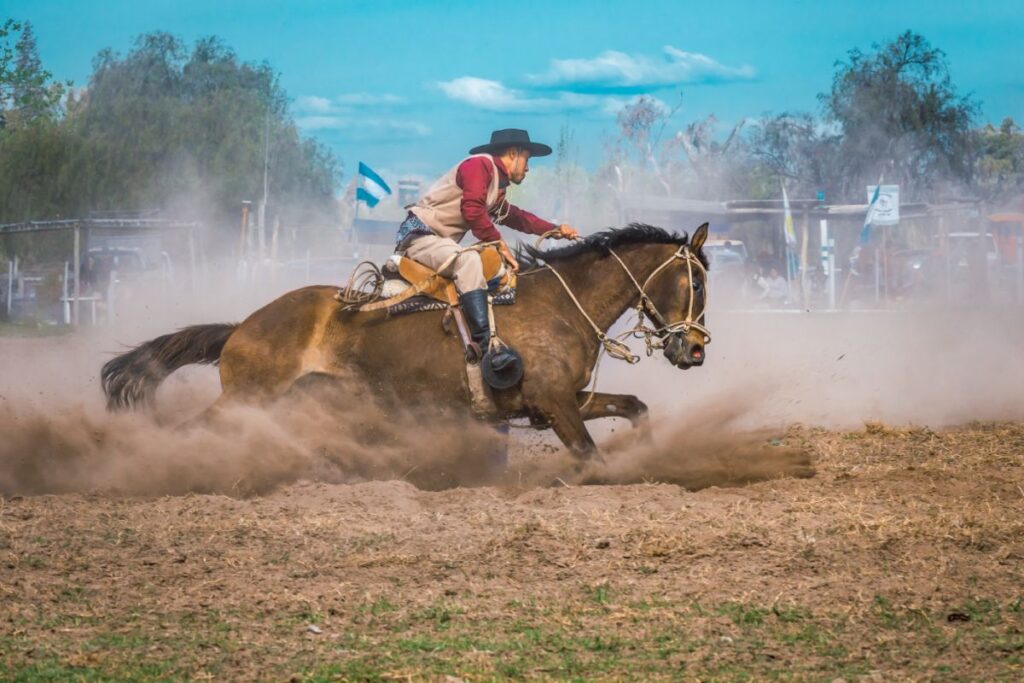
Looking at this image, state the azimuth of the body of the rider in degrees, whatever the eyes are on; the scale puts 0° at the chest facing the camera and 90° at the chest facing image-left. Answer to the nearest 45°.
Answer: approximately 270°

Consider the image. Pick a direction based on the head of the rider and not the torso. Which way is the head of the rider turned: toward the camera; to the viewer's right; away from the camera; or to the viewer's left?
to the viewer's right

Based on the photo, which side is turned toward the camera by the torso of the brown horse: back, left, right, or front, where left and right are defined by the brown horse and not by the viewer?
right

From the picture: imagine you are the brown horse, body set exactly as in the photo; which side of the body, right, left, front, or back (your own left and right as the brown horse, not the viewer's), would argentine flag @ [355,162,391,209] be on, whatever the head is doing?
left

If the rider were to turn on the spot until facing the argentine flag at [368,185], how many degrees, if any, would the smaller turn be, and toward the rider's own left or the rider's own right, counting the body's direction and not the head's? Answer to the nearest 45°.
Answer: approximately 90° to the rider's own left

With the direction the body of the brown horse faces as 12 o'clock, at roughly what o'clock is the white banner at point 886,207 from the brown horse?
The white banner is roughly at 10 o'clock from the brown horse.

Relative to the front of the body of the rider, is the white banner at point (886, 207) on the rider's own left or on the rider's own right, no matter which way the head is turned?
on the rider's own left

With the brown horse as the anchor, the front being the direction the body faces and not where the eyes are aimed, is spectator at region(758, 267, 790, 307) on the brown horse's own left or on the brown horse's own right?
on the brown horse's own left
